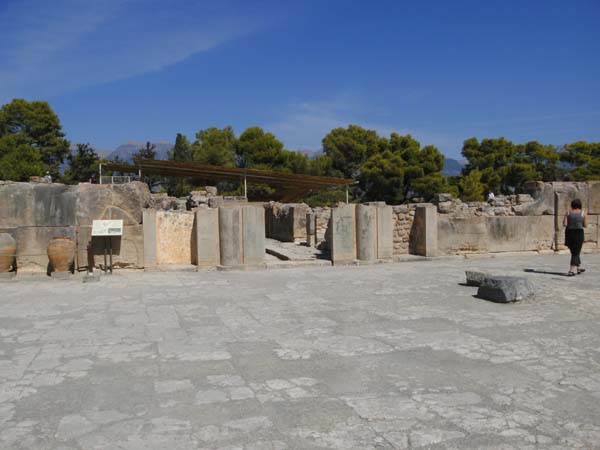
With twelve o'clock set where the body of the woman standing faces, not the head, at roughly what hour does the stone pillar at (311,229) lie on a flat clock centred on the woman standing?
The stone pillar is roughly at 10 o'clock from the woman standing.

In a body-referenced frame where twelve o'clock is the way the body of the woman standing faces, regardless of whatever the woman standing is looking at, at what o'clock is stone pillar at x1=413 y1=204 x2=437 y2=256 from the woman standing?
The stone pillar is roughly at 10 o'clock from the woman standing.

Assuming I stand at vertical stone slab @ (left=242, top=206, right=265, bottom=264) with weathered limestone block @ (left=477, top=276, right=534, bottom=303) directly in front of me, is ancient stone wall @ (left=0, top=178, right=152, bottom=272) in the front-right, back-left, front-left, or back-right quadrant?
back-right

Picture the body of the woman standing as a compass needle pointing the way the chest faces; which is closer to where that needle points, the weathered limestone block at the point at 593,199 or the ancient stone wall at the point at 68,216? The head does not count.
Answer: the weathered limestone block

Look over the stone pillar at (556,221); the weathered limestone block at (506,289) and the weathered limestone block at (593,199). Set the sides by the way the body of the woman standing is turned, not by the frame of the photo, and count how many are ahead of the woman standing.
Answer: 2

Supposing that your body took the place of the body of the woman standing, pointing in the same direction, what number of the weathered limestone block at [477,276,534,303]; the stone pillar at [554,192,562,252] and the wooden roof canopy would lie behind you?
1

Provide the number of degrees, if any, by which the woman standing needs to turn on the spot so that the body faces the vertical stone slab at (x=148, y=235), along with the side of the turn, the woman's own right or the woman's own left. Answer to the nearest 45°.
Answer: approximately 90° to the woman's own left

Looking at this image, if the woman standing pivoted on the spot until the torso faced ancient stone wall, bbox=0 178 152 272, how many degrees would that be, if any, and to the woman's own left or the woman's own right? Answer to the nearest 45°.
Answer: approximately 90° to the woman's own left

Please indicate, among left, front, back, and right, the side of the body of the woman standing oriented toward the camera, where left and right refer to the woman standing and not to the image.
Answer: back

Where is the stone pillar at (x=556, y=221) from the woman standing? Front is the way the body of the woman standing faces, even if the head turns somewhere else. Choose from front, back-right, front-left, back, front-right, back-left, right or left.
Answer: front

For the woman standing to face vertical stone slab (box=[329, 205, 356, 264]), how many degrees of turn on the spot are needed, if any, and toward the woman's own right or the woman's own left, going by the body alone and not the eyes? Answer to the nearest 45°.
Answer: approximately 90° to the woman's own left

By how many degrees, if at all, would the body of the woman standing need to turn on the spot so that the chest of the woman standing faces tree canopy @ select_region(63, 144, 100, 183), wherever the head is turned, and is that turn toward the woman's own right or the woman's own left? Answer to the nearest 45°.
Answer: approximately 45° to the woman's own left

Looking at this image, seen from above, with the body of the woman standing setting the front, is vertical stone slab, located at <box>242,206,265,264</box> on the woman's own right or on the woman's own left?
on the woman's own left

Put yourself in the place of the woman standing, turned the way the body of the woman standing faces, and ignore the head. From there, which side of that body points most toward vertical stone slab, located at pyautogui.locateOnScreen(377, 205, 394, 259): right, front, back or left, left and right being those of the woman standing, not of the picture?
left
